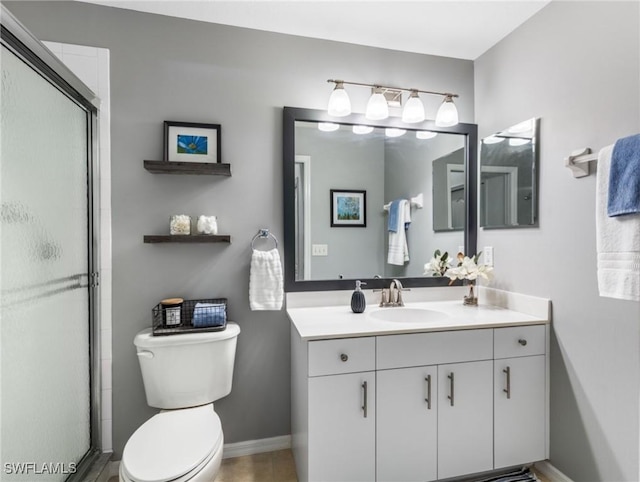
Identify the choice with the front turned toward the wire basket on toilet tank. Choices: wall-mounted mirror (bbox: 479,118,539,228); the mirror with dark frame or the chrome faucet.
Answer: the wall-mounted mirror

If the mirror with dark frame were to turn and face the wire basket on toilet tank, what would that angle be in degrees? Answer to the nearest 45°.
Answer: approximately 90° to its right

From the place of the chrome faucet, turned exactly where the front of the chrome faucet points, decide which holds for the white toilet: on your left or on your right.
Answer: on your right

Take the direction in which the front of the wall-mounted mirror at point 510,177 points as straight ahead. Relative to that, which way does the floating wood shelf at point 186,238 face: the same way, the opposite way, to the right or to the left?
to the left

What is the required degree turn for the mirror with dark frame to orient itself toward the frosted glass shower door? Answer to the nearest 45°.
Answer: approximately 90° to its right

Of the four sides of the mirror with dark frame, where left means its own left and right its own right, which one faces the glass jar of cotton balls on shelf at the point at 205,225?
right

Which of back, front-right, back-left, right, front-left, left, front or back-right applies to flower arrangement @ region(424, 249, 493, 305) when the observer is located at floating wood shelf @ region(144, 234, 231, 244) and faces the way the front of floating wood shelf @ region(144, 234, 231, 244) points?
left

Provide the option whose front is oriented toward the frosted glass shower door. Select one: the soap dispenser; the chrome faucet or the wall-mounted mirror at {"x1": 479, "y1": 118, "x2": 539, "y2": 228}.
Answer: the wall-mounted mirror

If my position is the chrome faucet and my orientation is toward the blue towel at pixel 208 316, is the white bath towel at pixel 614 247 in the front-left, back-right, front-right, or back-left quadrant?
back-left
